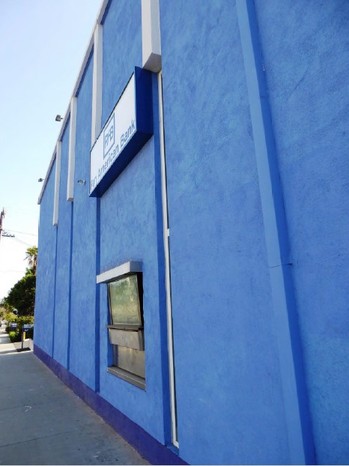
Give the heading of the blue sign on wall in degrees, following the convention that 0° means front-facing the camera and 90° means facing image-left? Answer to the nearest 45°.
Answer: approximately 45°

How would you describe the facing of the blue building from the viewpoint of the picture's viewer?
facing the viewer and to the left of the viewer

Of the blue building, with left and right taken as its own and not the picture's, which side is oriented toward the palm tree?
right
